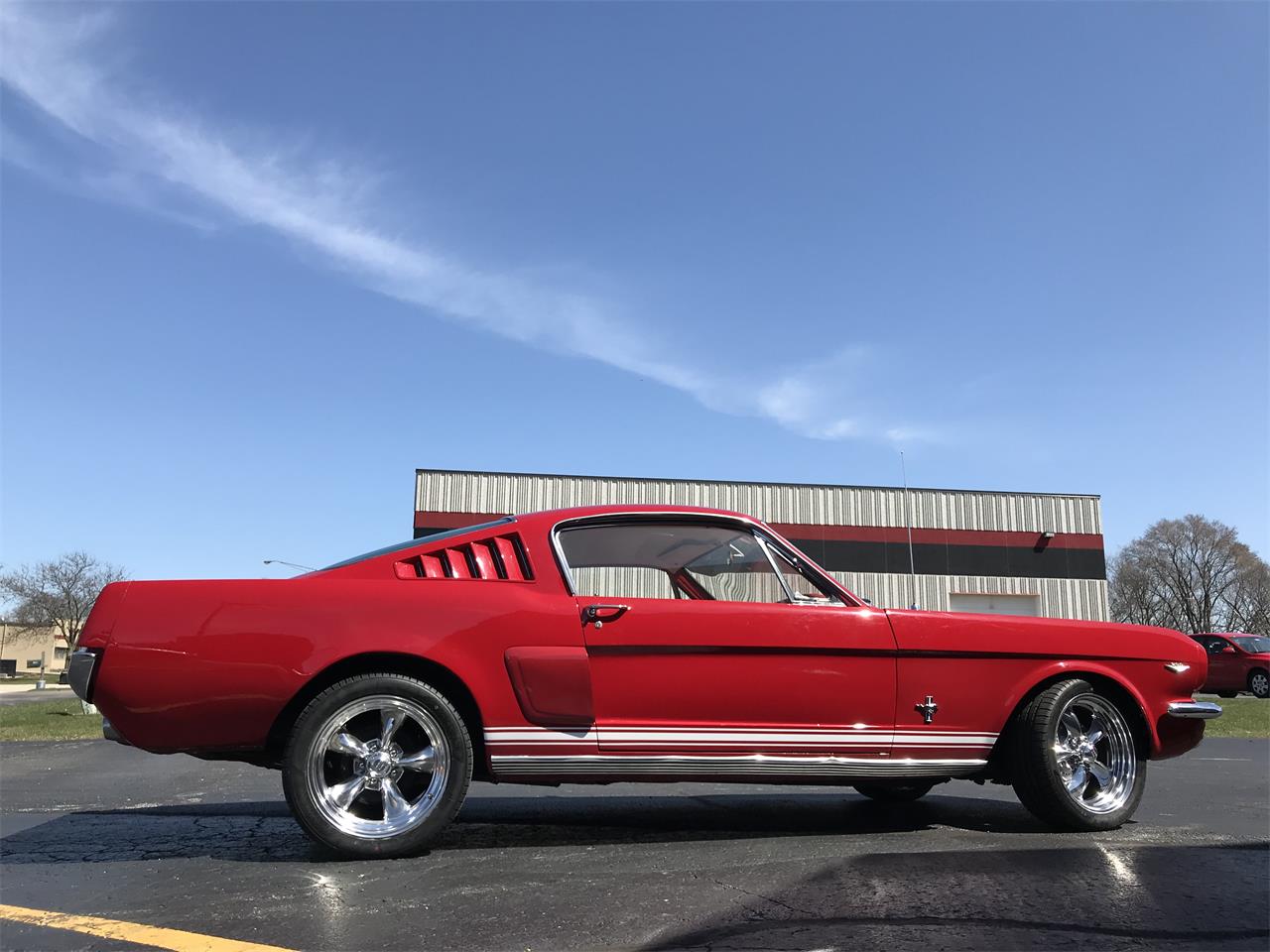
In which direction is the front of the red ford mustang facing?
to the viewer's right

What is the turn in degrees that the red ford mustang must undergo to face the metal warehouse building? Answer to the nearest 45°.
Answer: approximately 90° to its left

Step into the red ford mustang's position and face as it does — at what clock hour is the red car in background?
The red car in background is roughly at 10 o'clock from the red ford mustang.
